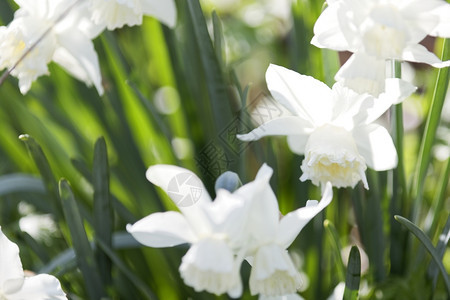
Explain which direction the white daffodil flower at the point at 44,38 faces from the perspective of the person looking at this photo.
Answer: facing the viewer and to the left of the viewer

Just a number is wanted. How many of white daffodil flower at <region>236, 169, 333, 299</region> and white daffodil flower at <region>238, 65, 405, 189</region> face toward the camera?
2

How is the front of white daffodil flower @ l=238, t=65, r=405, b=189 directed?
toward the camera

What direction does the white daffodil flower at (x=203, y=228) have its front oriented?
toward the camera

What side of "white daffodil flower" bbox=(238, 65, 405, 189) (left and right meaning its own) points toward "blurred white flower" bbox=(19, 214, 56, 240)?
right

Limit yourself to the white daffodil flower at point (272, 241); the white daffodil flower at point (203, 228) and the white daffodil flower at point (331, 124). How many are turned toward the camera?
3

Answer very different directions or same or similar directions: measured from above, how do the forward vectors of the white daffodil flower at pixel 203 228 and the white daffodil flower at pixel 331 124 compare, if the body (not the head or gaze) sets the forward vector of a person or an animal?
same or similar directions

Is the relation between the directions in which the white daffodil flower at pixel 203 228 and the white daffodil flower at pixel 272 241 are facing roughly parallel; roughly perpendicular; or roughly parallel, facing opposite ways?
roughly parallel

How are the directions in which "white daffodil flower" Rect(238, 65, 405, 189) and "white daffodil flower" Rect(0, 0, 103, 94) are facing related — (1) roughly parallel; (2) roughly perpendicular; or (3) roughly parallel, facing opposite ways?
roughly parallel
